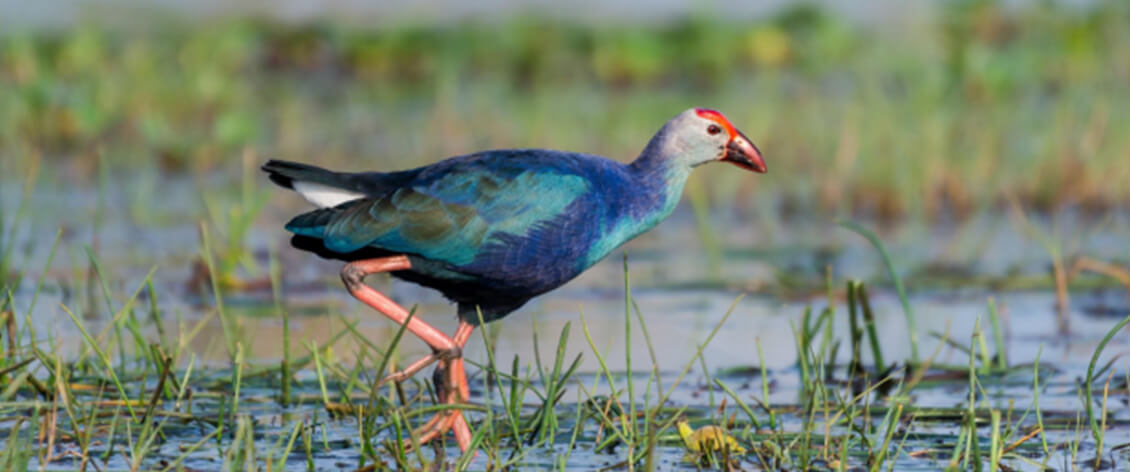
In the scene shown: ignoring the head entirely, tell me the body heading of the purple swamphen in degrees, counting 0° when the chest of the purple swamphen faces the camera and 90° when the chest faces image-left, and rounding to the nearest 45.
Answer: approximately 270°
